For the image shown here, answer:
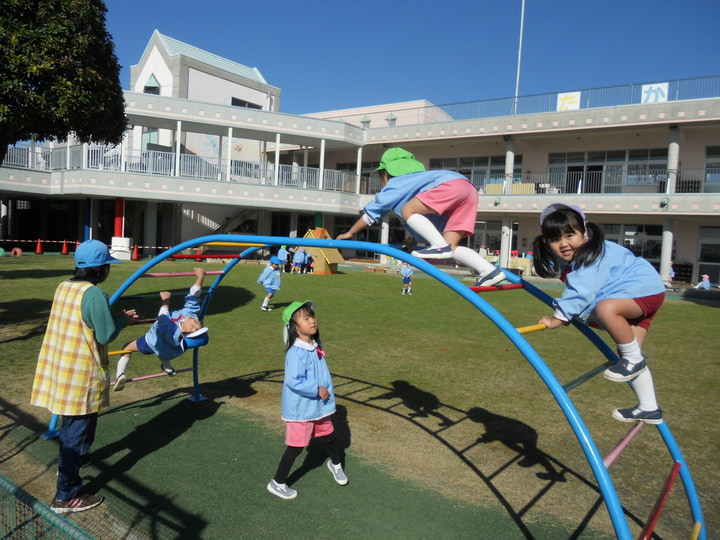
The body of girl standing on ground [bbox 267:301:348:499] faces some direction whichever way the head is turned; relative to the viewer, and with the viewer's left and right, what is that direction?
facing the viewer and to the right of the viewer

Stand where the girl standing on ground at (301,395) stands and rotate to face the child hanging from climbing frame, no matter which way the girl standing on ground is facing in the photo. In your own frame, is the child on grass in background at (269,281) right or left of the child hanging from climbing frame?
right

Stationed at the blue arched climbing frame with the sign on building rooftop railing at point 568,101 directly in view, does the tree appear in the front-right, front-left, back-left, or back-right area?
front-left

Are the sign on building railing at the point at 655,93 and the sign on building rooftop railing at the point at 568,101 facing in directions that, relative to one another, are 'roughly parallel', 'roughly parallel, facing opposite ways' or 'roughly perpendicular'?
roughly parallel

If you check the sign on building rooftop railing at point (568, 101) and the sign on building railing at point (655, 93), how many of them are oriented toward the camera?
2

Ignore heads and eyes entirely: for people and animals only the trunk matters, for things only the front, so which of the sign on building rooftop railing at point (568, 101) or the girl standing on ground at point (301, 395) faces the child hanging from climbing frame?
the sign on building rooftop railing

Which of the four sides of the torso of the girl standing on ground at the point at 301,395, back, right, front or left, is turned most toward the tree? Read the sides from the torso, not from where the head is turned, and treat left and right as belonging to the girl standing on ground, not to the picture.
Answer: back

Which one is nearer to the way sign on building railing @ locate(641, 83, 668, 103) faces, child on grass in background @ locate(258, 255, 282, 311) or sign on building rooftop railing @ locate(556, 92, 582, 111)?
the child on grass in background

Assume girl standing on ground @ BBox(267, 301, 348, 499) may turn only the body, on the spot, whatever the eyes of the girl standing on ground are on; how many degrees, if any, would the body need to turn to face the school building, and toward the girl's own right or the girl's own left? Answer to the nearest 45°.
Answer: approximately 135° to the girl's own left

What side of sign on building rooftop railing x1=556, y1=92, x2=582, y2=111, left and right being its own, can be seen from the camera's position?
front

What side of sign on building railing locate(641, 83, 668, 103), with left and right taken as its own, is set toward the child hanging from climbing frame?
front

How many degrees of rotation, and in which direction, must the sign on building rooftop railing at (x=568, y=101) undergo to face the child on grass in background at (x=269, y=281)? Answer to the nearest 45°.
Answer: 0° — it already faces them

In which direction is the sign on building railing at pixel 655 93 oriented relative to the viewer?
toward the camera
